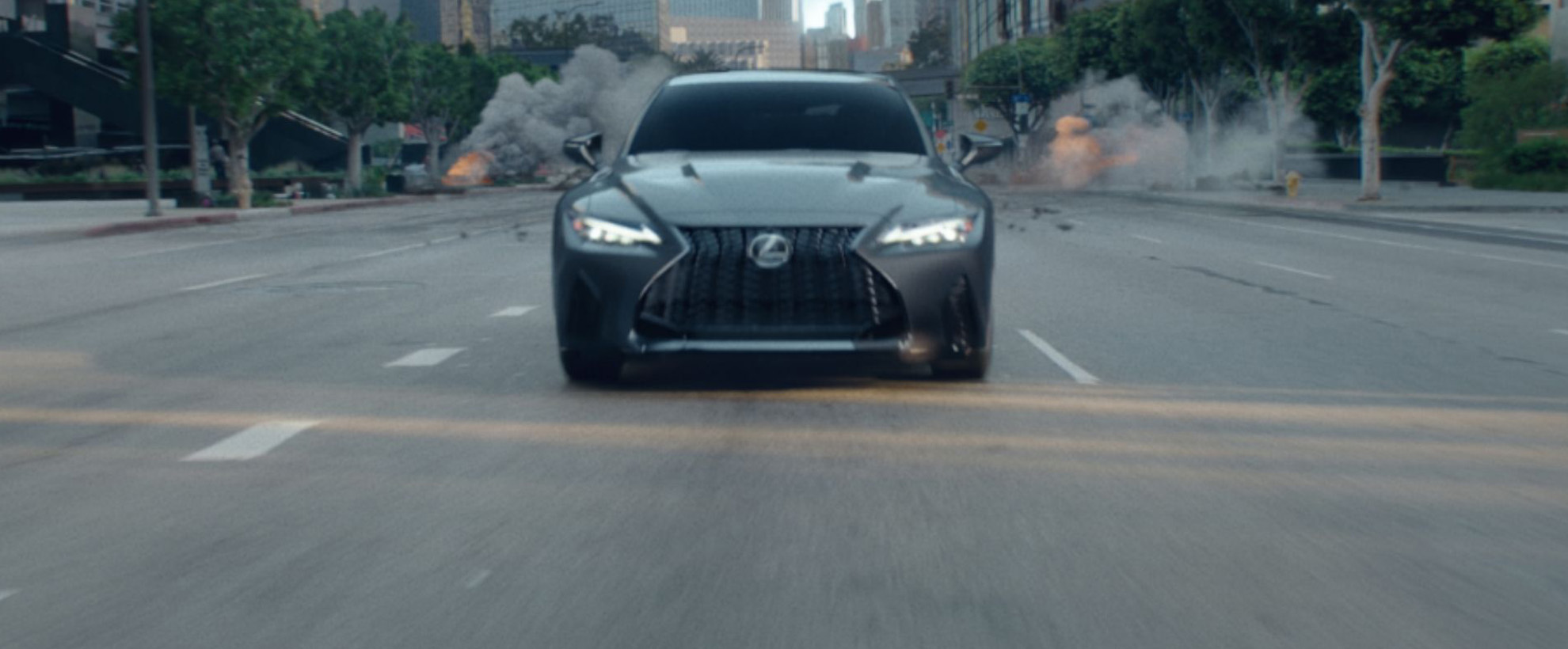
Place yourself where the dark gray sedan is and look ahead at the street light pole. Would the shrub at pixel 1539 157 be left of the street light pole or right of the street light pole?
right

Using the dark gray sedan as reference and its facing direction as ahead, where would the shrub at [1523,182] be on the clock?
The shrub is roughly at 7 o'clock from the dark gray sedan.

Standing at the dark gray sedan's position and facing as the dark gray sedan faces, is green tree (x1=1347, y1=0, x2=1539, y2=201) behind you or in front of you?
behind

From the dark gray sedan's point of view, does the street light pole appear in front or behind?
behind

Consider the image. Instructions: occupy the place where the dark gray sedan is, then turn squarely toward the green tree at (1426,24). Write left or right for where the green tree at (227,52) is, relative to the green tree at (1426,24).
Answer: left

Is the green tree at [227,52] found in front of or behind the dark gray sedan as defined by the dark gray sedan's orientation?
behind

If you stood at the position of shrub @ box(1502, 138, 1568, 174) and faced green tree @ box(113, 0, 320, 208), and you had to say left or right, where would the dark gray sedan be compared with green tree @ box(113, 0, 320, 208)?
left

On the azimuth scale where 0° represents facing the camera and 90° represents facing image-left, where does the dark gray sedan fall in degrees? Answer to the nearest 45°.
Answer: approximately 0°
